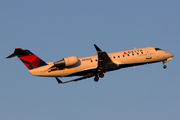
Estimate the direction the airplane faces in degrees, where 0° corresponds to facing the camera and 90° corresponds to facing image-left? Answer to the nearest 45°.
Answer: approximately 270°
